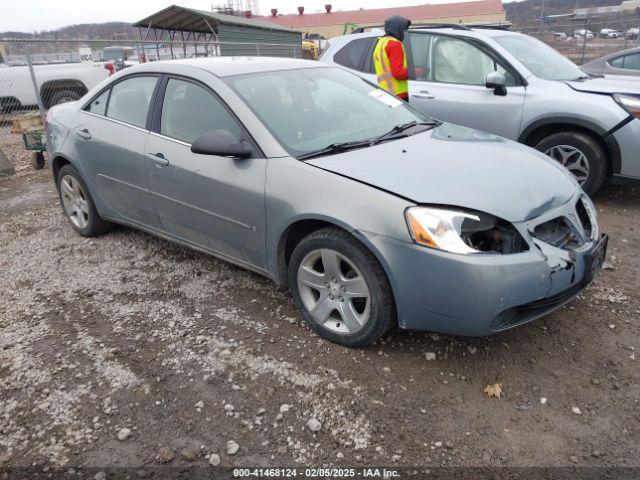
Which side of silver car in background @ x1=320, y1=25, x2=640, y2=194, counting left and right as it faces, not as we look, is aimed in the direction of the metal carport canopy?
back

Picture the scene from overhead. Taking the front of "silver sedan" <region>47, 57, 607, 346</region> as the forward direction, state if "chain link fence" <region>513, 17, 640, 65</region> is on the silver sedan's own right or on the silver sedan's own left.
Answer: on the silver sedan's own left

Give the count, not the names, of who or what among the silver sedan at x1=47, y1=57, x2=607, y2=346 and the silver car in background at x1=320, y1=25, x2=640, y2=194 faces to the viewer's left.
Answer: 0

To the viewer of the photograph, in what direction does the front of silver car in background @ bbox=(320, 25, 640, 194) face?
facing the viewer and to the right of the viewer

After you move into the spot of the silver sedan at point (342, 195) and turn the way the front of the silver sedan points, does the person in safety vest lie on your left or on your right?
on your left

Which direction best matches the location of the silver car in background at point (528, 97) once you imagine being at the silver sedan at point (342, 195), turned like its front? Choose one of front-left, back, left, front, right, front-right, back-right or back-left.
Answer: left

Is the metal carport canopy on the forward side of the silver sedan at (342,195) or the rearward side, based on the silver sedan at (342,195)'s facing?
on the rearward side

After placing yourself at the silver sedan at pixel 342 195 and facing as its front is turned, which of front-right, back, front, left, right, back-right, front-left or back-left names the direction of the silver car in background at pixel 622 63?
left
